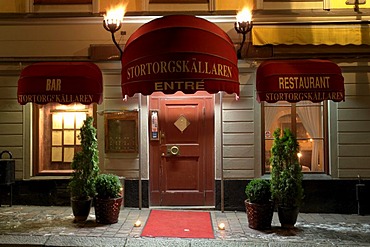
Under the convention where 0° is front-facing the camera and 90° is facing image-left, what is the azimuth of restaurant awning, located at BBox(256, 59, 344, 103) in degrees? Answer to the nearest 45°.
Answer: approximately 0°

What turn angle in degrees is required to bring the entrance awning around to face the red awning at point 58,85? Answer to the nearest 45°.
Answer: approximately 135° to its right

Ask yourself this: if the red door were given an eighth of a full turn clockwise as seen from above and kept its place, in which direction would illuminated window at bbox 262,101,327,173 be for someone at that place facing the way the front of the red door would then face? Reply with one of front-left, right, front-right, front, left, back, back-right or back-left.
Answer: back-left

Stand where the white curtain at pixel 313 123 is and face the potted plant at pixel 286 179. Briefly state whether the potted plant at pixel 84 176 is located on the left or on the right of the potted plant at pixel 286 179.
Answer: right

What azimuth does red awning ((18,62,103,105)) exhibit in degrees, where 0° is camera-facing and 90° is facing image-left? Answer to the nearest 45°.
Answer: approximately 0°

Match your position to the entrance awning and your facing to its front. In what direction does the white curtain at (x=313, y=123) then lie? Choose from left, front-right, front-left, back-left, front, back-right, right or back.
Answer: back-left
